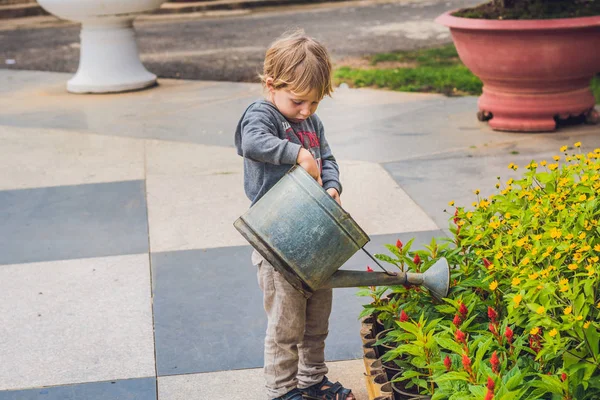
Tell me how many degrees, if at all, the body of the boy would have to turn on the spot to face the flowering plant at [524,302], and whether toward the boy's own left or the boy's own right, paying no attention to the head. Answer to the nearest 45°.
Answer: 0° — they already face it

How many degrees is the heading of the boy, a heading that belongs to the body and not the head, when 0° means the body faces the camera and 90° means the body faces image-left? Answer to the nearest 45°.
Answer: approximately 315°

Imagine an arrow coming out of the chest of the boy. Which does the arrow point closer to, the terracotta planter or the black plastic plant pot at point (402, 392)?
the black plastic plant pot

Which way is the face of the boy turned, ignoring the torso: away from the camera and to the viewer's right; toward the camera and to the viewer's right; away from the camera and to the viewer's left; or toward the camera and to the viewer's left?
toward the camera and to the viewer's right

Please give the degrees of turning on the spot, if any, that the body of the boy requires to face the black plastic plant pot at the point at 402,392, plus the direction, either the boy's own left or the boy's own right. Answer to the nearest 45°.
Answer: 0° — they already face it

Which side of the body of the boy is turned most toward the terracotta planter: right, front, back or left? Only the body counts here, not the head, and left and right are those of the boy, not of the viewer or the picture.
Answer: left
